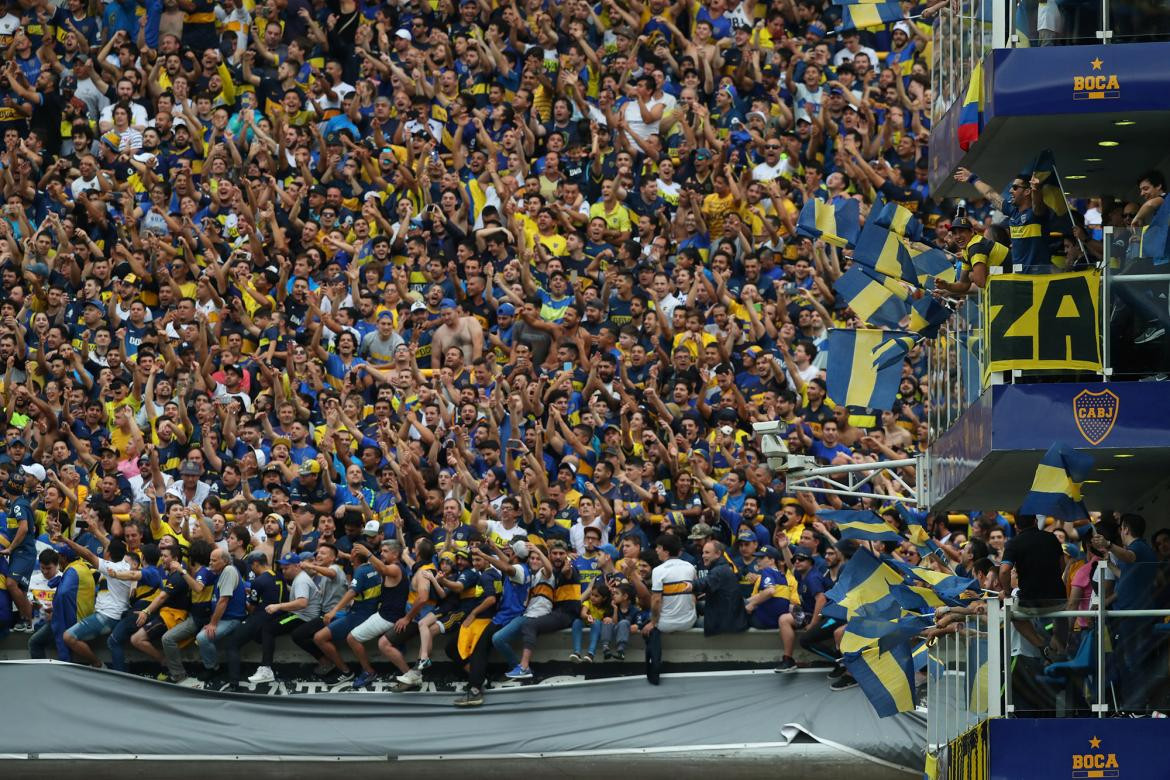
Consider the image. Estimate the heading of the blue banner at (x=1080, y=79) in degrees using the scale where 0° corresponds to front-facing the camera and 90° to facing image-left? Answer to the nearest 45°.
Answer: approximately 0°

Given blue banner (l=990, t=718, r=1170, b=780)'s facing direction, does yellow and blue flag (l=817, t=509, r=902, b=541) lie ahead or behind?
behind

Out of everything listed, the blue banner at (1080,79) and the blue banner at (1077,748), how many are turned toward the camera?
2

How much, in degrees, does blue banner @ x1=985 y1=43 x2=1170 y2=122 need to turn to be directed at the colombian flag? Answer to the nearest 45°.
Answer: approximately 135° to its right

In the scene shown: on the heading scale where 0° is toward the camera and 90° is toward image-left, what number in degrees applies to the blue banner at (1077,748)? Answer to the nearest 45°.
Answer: approximately 0°
